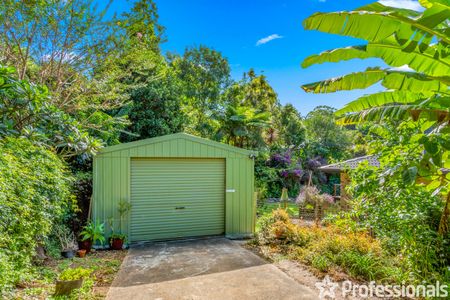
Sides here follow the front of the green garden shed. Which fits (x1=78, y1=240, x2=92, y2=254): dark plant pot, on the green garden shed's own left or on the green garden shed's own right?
on the green garden shed's own right

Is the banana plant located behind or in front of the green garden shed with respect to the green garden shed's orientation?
in front

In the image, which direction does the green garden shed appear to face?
toward the camera

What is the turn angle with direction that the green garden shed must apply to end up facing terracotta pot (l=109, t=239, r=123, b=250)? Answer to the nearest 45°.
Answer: approximately 45° to its right

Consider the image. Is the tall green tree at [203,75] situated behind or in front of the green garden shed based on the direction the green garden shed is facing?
behind

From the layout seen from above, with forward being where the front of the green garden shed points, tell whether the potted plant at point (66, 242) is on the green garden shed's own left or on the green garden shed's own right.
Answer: on the green garden shed's own right

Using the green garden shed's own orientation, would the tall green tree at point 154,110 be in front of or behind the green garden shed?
behind
